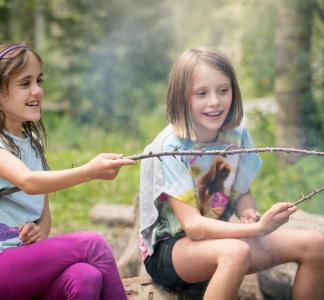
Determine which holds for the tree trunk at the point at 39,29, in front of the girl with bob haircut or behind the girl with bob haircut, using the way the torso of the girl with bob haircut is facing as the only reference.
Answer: behind

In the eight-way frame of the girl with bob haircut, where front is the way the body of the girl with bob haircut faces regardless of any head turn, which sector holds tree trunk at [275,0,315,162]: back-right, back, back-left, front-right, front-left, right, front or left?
back-left

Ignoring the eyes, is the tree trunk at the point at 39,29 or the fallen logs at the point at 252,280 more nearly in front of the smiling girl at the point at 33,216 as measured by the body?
the fallen logs

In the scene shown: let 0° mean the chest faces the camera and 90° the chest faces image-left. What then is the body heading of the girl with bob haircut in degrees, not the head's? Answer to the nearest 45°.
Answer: approximately 315°

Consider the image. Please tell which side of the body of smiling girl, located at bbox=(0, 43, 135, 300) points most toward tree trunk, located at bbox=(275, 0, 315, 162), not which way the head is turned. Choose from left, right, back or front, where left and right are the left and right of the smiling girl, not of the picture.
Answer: left

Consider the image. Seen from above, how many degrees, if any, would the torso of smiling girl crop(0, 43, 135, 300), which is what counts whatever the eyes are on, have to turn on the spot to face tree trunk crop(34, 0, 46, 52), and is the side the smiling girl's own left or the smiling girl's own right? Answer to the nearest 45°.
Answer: approximately 135° to the smiling girl's own left

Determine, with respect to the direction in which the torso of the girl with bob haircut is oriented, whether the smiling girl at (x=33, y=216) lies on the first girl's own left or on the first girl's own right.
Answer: on the first girl's own right

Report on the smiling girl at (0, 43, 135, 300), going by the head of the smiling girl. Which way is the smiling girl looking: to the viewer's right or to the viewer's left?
to the viewer's right

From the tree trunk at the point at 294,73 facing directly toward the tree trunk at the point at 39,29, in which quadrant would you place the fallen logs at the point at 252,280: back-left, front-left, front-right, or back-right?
back-left
